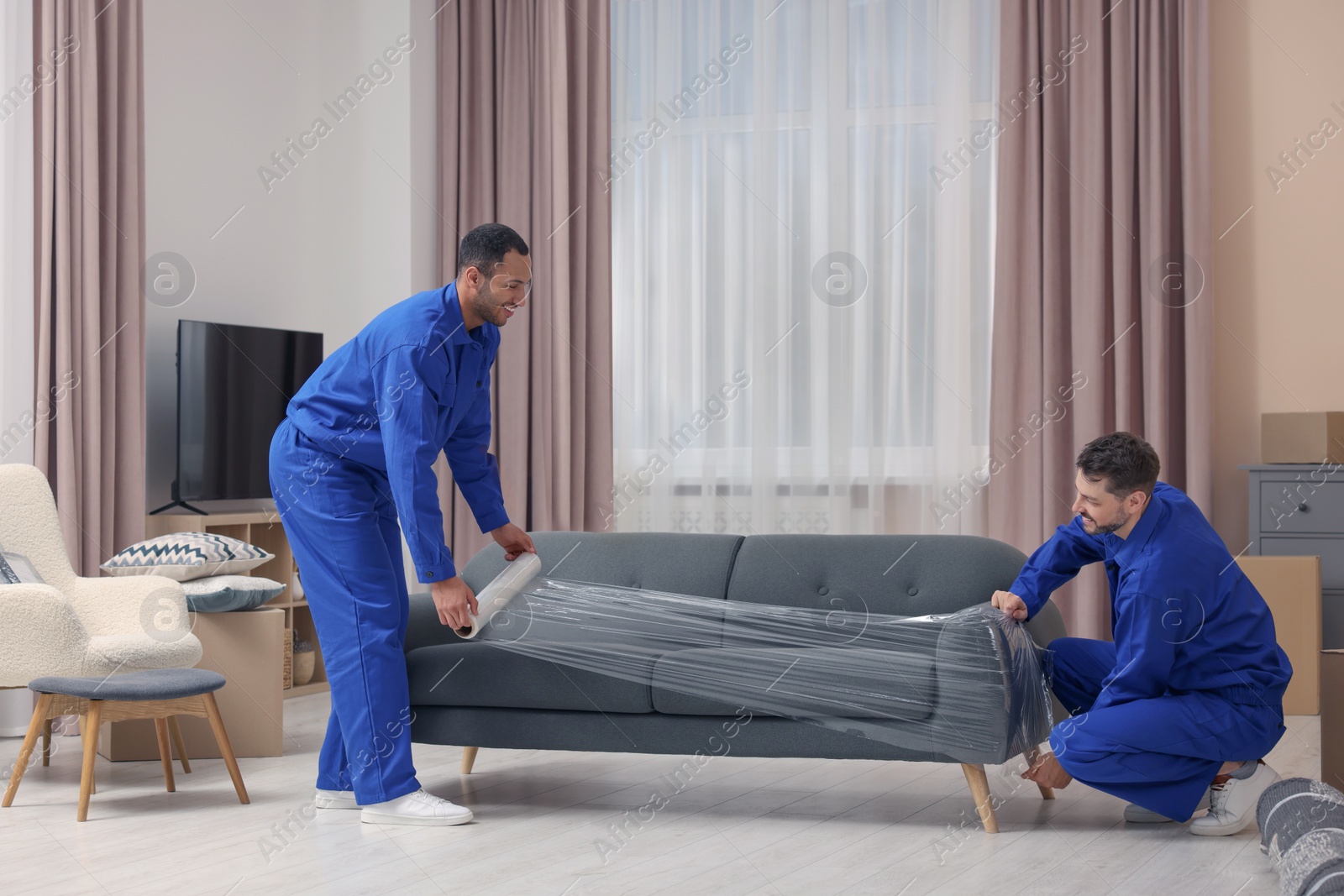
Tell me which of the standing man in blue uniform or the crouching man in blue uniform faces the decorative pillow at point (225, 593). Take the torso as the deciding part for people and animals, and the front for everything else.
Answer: the crouching man in blue uniform

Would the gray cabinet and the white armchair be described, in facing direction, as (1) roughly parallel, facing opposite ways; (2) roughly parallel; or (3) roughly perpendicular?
roughly perpendicular

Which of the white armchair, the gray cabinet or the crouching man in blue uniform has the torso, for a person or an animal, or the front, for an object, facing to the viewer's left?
the crouching man in blue uniform

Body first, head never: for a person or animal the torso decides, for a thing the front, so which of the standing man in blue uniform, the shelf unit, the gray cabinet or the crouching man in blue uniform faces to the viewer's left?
the crouching man in blue uniform

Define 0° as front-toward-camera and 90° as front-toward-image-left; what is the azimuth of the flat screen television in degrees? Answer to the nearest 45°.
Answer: approximately 315°

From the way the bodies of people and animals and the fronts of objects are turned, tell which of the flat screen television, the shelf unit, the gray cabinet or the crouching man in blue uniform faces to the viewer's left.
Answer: the crouching man in blue uniform

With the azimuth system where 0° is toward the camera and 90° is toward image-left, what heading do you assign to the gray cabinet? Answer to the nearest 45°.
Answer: approximately 0°

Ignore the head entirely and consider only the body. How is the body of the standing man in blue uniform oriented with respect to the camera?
to the viewer's right

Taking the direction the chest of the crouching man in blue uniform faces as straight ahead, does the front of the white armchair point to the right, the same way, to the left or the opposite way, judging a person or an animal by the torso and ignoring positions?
the opposite way

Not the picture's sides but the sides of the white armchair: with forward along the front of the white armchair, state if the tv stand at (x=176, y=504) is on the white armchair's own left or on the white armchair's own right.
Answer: on the white armchair's own left
